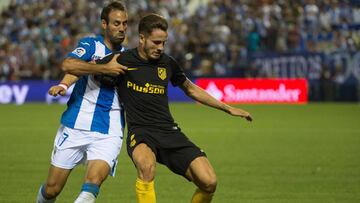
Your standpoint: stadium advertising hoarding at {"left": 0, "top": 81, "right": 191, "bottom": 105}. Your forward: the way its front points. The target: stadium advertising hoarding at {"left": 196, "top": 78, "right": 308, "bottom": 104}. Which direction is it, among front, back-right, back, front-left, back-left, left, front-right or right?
left

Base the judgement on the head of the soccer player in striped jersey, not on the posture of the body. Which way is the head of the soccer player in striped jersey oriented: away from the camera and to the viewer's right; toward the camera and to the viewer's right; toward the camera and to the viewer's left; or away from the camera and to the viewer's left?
toward the camera and to the viewer's right

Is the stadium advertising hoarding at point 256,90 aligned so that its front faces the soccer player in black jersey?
yes

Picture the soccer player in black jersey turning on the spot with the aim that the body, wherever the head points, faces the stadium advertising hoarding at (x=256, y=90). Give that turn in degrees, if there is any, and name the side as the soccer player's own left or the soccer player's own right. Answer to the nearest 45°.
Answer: approximately 180°

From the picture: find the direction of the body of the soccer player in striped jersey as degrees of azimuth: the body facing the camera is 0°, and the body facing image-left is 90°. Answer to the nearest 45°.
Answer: approximately 315°

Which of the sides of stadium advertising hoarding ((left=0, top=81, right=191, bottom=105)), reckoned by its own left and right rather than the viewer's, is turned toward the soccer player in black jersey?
front

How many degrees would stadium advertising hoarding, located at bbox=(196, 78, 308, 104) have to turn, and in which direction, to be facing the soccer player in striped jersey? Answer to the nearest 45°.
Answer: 0° — it already faces them

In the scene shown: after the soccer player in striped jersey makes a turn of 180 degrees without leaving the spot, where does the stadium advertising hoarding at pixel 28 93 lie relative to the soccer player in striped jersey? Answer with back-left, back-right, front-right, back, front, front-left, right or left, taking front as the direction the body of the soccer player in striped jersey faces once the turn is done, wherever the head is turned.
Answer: front-right

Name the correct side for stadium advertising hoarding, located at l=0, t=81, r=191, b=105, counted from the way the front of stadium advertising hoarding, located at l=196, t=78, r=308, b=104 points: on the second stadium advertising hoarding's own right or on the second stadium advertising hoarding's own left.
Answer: on the second stadium advertising hoarding's own right

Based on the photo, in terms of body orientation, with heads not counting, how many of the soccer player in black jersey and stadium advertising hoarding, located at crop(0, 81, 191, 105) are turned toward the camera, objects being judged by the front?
2

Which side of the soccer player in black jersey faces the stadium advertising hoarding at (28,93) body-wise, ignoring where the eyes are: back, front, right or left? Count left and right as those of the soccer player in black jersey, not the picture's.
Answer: back

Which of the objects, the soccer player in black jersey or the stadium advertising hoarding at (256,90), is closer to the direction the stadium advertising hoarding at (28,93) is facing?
the soccer player in black jersey

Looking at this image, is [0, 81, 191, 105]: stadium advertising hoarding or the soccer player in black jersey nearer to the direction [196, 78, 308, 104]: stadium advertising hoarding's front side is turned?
the soccer player in black jersey
